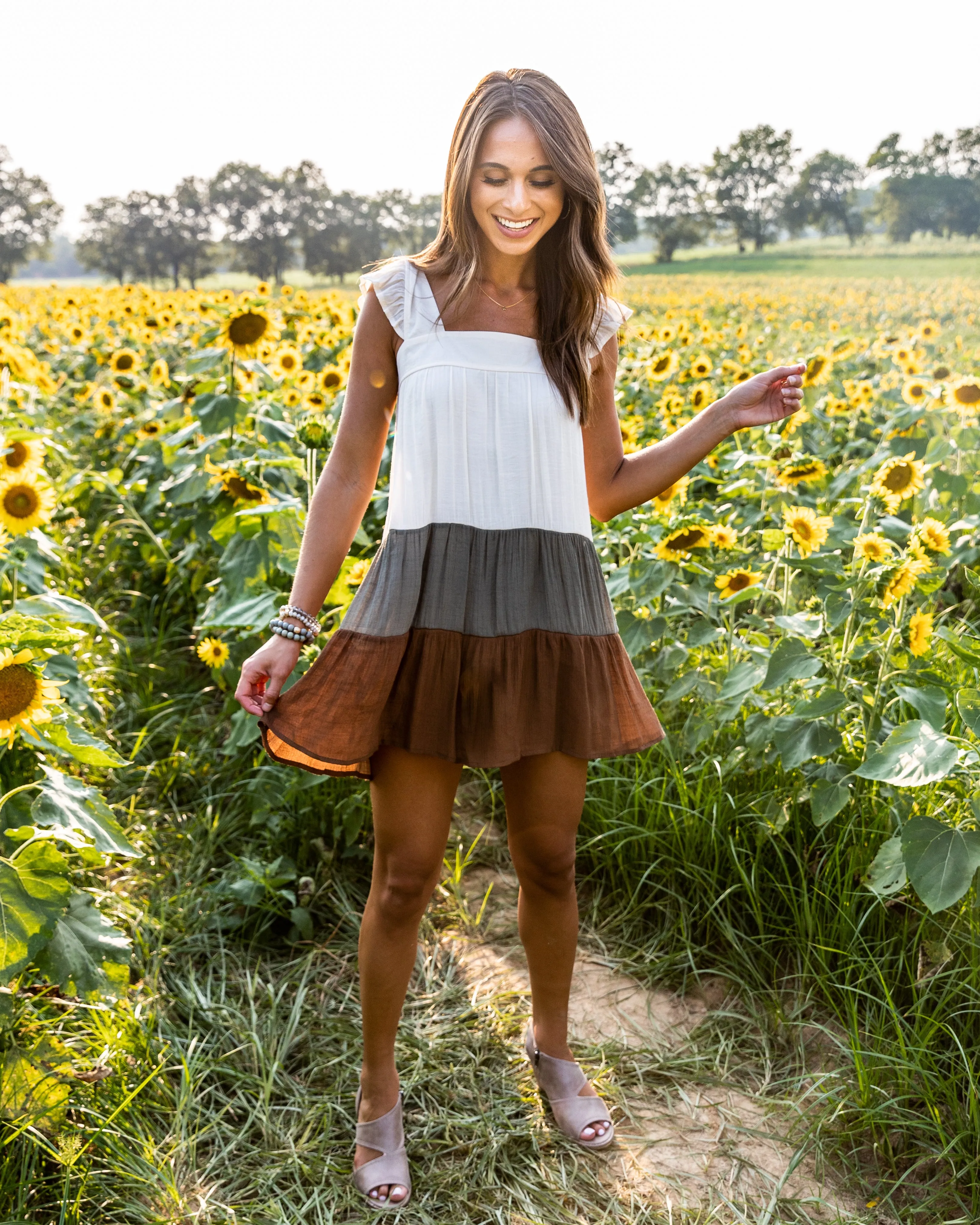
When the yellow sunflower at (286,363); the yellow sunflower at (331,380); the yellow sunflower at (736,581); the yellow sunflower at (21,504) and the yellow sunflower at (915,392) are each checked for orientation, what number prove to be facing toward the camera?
5

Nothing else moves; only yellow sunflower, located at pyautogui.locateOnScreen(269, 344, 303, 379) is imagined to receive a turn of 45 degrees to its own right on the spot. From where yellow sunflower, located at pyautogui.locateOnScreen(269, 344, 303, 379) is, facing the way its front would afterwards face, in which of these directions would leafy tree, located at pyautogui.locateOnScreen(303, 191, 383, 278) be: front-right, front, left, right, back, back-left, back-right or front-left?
back-right

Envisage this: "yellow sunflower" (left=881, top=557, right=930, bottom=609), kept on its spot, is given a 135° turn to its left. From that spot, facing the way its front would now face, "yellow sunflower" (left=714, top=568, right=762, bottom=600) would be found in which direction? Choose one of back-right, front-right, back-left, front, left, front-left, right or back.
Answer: back-left

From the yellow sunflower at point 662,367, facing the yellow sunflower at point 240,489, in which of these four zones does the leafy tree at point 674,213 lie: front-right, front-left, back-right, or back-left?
back-right

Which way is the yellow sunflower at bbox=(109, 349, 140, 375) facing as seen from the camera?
toward the camera

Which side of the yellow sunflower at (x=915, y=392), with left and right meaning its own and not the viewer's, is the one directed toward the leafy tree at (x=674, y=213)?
back

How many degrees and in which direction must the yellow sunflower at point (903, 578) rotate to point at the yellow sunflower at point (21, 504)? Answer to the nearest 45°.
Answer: approximately 45° to its right

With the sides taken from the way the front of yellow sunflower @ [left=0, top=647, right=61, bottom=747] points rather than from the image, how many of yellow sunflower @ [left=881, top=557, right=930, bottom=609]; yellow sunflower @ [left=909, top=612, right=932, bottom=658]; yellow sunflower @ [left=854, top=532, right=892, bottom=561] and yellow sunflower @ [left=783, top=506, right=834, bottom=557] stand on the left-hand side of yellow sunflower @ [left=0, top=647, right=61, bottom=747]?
4

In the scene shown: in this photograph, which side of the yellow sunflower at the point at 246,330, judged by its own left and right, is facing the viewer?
front

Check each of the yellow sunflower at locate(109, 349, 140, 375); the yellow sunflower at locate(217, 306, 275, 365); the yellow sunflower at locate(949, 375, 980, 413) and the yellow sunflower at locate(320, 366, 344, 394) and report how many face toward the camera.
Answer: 4

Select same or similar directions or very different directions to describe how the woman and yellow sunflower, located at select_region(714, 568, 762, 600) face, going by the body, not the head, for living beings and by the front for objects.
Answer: same or similar directions

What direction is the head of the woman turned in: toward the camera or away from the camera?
toward the camera

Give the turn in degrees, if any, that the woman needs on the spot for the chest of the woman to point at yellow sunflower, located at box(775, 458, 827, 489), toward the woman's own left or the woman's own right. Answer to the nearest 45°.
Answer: approximately 135° to the woman's own left

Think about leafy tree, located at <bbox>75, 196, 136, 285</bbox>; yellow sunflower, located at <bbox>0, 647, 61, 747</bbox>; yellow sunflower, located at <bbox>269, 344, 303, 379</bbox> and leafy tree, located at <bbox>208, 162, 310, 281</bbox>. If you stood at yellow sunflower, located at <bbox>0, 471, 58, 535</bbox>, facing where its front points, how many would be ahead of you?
1

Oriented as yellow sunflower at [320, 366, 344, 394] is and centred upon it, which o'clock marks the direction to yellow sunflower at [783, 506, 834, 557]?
yellow sunflower at [783, 506, 834, 557] is roughly at 11 o'clock from yellow sunflower at [320, 366, 344, 394].
